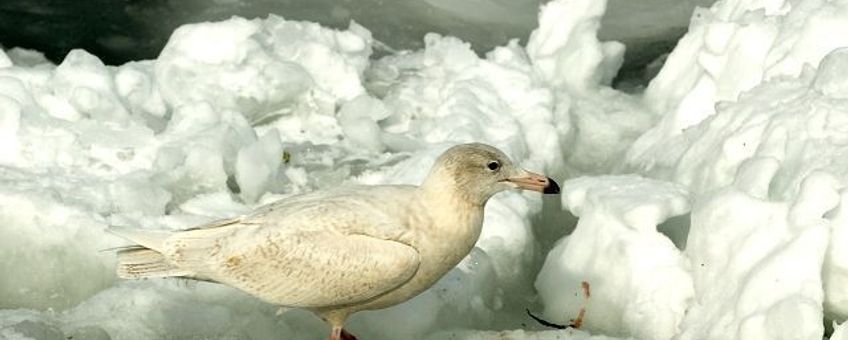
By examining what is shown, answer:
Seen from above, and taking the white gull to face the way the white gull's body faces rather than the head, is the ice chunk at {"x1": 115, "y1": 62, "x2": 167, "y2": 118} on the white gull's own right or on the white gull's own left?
on the white gull's own left

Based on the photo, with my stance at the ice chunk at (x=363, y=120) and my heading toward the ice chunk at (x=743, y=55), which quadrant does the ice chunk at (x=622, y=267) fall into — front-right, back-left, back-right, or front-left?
front-right

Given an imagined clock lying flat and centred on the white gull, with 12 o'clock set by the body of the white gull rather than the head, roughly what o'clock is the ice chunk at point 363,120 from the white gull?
The ice chunk is roughly at 9 o'clock from the white gull.

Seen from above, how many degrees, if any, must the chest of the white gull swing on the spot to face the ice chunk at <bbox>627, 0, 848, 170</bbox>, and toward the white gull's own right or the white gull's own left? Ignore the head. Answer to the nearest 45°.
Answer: approximately 45° to the white gull's own left

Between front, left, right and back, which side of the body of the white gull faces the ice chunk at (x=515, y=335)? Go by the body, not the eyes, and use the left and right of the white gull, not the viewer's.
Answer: front

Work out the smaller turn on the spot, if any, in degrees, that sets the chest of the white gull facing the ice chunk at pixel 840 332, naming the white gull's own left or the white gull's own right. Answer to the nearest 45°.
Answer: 0° — it already faces it

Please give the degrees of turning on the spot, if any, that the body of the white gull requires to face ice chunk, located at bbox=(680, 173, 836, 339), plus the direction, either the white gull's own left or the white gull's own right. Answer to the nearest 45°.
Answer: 0° — it already faces it

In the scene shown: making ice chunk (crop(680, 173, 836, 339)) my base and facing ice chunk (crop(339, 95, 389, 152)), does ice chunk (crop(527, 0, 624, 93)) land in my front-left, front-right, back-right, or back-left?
front-right

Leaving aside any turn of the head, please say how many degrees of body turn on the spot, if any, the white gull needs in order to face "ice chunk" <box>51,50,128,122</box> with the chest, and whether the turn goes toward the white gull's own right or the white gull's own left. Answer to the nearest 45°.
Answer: approximately 135° to the white gull's own left

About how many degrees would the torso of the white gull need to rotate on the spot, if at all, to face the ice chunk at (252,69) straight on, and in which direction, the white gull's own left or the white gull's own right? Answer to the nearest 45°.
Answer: approximately 90° to the white gull's own left

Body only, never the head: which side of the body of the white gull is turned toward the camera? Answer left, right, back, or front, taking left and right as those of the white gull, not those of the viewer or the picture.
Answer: right
